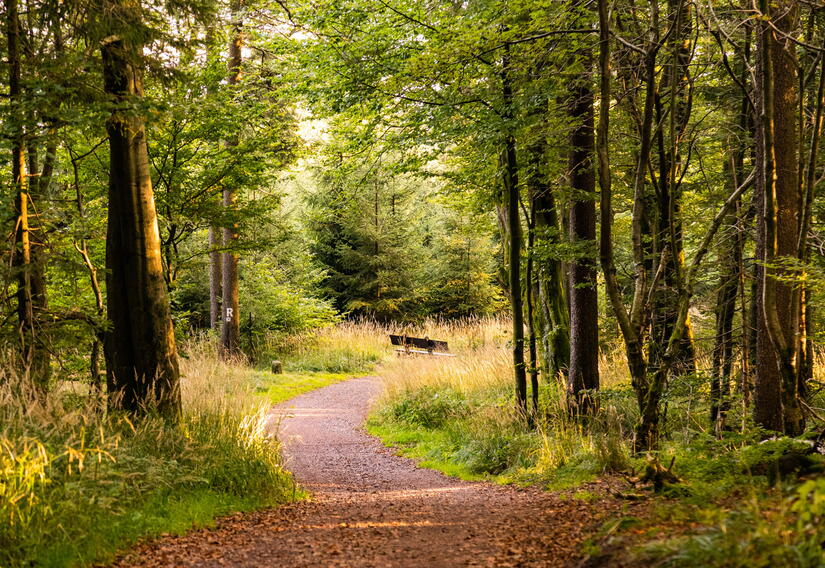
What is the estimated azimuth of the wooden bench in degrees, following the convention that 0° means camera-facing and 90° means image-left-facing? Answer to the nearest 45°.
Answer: approximately 0°
